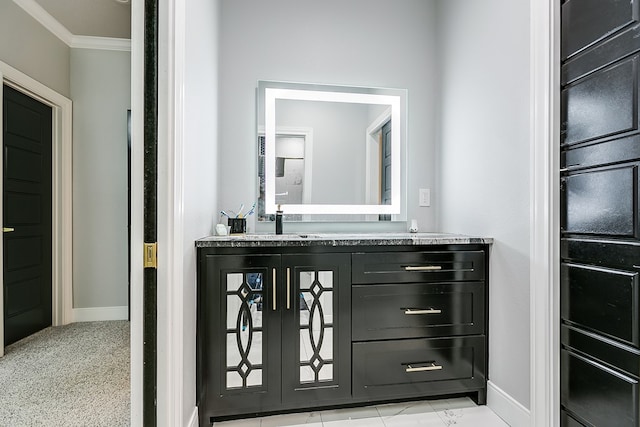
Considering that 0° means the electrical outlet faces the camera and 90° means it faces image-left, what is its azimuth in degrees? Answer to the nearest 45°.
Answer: approximately 0°

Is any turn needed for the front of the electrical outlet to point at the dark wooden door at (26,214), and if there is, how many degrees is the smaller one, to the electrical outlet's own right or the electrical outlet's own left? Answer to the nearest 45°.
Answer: approximately 45° to the electrical outlet's own right

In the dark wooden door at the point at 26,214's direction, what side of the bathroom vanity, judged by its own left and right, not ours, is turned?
right

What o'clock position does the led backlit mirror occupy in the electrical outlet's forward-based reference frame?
The led backlit mirror is roughly at 2 o'clock from the electrical outlet.

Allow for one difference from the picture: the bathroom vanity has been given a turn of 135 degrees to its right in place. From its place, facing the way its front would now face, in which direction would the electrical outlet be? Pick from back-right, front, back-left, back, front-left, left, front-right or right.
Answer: right
